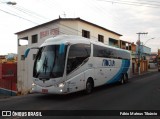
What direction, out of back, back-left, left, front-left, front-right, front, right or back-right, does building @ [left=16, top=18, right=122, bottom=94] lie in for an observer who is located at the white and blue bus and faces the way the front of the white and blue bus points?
back-right

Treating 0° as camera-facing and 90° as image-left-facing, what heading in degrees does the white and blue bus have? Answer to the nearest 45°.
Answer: approximately 45°
